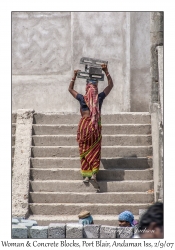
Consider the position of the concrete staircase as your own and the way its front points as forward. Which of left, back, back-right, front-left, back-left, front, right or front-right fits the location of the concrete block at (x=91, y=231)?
front

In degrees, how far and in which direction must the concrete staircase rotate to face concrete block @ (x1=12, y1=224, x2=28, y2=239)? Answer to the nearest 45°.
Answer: approximately 45° to its right

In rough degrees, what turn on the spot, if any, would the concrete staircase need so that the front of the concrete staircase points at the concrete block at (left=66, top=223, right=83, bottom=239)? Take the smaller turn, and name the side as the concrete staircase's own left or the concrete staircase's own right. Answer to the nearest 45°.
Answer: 0° — it already faces it

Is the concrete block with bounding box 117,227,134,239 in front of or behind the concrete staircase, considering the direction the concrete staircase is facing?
in front

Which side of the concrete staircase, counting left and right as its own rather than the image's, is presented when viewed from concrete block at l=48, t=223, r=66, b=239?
front

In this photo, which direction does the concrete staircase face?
toward the camera
